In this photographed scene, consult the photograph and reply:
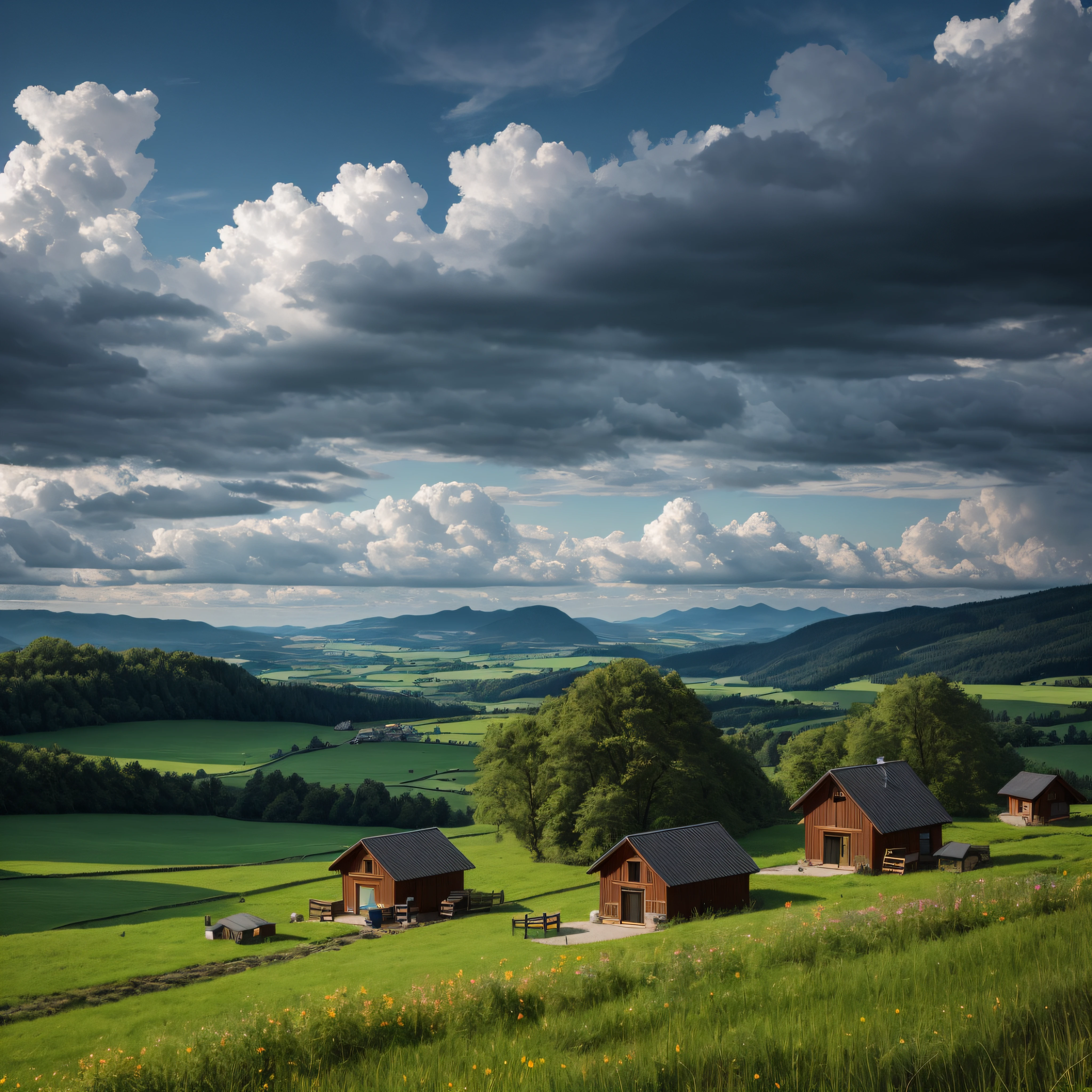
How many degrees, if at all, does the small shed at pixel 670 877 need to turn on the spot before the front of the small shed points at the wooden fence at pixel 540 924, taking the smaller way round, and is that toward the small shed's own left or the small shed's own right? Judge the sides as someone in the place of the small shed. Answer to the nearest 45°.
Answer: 0° — it already faces it

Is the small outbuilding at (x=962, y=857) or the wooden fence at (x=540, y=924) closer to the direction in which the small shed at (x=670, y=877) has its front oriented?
the wooden fence

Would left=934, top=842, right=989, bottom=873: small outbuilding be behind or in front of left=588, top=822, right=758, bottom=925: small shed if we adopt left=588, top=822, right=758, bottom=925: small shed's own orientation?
behind

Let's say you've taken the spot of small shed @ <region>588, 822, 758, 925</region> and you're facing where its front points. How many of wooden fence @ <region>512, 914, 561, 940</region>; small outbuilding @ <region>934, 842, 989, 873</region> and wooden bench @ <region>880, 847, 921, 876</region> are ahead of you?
1

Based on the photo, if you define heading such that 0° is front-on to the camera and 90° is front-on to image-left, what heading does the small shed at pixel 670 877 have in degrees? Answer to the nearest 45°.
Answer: approximately 45°

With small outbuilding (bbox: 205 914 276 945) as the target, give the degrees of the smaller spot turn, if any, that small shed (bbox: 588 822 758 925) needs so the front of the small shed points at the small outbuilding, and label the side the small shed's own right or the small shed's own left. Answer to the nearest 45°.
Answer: approximately 45° to the small shed's own right
